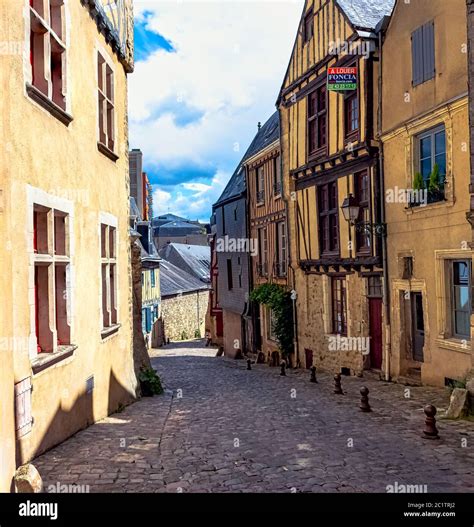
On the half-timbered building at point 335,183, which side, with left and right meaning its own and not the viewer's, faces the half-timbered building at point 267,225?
right

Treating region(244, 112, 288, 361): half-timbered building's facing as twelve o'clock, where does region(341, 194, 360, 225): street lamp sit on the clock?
The street lamp is roughly at 10 o'clock from the half-timbered building.

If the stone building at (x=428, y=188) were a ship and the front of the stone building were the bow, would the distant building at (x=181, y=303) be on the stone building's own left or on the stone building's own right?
on the stone building's own right

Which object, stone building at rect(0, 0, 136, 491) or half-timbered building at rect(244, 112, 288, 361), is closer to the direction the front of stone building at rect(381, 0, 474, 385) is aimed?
the stone building

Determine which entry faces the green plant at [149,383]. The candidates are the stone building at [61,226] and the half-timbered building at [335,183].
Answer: the half-timbered building

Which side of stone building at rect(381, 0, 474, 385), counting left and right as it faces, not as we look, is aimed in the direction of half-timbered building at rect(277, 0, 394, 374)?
right

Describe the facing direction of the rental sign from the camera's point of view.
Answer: facing the viewer

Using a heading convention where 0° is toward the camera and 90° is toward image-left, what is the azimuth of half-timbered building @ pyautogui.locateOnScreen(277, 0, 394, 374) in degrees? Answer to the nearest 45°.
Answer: approximately 45°

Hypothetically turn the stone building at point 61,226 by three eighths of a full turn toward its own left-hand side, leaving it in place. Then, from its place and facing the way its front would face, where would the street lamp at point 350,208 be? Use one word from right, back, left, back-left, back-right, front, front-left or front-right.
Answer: front-right

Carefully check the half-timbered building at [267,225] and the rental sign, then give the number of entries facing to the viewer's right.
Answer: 0

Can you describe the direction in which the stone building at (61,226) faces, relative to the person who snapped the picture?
facing the viewer and to the right of the viewer

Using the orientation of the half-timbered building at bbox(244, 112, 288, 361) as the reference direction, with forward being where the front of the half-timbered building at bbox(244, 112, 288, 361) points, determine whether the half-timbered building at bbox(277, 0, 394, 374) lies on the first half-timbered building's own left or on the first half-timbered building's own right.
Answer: on the first half-timbered building's own left

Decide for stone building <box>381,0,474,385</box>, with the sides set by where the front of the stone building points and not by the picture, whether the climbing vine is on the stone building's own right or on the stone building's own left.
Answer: on the stone building's own right
